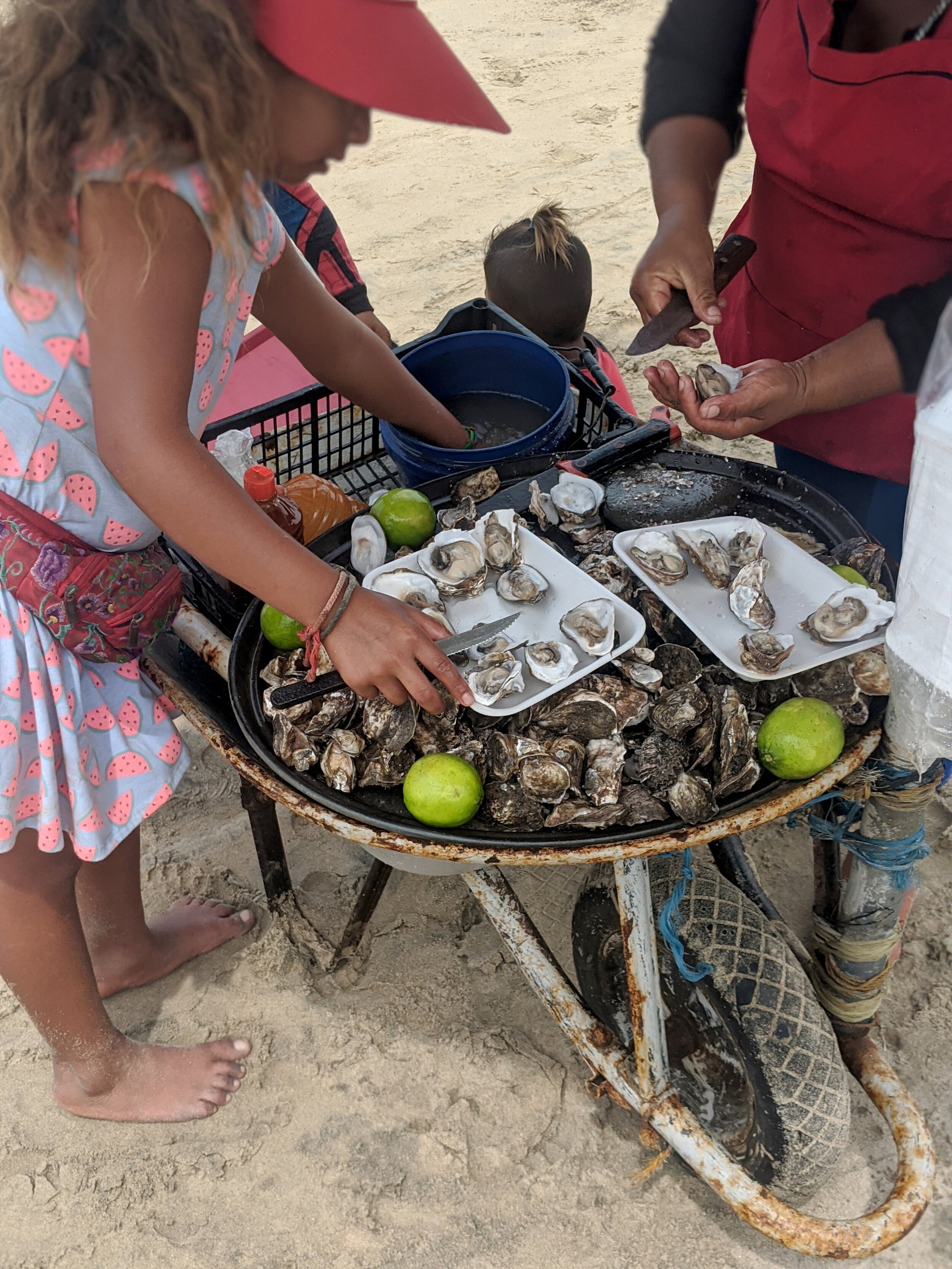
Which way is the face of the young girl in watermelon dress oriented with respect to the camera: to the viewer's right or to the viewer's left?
to the viewer's right

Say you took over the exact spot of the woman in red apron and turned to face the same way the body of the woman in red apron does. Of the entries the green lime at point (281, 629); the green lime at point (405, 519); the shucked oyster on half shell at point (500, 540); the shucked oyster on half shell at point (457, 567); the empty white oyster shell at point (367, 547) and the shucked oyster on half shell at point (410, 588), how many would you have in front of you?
6

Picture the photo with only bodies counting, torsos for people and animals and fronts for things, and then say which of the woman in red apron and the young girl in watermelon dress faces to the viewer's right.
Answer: the young girl in watermelon dress

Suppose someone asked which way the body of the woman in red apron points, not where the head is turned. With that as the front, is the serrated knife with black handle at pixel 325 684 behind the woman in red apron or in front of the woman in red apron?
in front

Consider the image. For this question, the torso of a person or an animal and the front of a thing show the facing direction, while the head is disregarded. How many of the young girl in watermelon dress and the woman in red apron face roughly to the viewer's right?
1

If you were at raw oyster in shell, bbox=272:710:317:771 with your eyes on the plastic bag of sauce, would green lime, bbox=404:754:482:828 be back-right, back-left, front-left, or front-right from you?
back-right

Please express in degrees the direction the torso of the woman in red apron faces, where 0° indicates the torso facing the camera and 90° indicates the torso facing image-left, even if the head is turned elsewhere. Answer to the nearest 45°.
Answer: approximately 45°

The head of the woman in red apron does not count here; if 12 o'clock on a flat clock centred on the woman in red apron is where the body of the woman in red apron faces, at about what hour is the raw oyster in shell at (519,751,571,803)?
The raw oyster in shell is roughly at 11 o'clock from the woman in red apron.

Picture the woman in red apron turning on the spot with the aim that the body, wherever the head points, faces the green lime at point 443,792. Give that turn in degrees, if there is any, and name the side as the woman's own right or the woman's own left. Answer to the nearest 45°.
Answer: approximately 45° to the woman's own left

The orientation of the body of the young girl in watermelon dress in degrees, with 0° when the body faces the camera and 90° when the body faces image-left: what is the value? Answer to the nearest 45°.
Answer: approximately 270°
